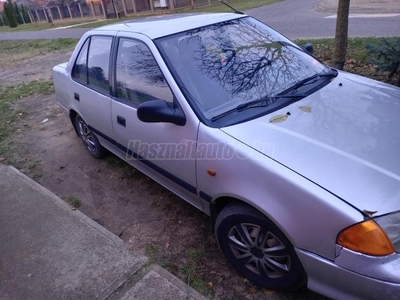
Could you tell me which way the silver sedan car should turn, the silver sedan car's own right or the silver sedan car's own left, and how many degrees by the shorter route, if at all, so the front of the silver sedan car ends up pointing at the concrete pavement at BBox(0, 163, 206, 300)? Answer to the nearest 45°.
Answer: approximately 135° to the silver sedan car's own right

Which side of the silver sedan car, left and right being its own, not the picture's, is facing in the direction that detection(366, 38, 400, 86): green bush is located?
left

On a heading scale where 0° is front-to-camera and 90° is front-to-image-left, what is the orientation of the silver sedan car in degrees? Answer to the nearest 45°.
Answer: approximately 315°

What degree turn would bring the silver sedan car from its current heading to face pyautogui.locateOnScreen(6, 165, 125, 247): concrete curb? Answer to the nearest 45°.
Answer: approximately 135° to its right
